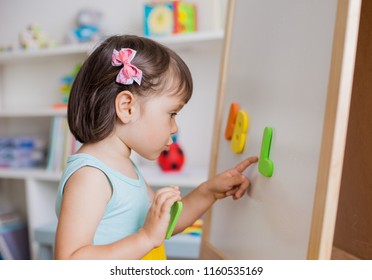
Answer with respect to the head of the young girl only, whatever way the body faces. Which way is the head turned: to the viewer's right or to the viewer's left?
to the viewer's right

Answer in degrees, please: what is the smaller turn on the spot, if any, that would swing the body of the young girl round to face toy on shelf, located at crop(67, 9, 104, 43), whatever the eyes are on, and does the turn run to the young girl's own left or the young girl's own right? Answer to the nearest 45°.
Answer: approximately 90° to the young girl's own left

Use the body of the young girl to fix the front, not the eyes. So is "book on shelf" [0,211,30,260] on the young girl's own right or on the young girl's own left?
on the young girl's own left

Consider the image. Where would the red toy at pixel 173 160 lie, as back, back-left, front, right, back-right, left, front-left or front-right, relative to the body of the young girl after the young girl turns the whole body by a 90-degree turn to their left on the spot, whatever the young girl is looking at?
front

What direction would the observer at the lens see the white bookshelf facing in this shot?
facing the viewer

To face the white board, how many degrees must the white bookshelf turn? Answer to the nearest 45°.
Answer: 0° — it already faces it

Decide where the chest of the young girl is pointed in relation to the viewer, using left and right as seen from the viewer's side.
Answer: facing to the right of the viewer

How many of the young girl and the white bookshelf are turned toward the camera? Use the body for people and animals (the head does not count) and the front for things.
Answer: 1

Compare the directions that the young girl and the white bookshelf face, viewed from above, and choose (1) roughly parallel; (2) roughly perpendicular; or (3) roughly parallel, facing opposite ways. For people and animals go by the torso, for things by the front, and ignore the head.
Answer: roughly perpendicular

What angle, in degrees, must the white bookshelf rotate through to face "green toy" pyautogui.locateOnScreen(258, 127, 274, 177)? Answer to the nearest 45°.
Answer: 0° — it already faces it
